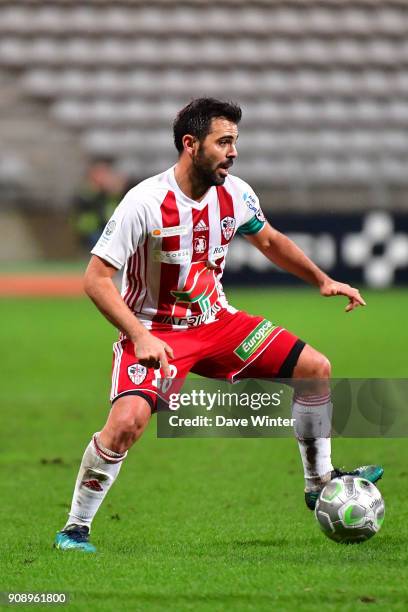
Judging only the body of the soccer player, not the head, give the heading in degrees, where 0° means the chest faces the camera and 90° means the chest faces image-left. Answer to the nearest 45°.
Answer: approximately 315°
